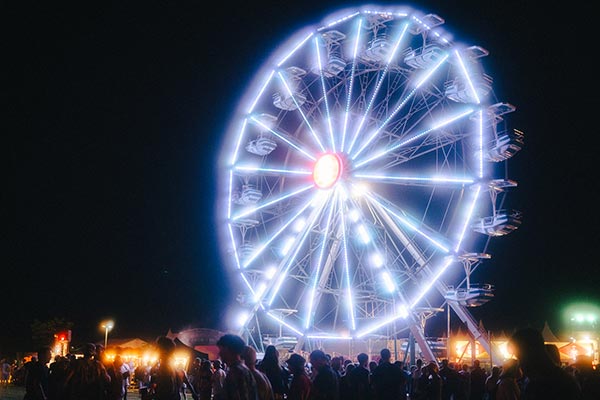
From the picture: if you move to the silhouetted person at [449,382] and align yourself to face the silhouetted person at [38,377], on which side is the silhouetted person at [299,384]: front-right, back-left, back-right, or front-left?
front-left

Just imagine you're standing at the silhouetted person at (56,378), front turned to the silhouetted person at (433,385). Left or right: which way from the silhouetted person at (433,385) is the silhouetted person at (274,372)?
right

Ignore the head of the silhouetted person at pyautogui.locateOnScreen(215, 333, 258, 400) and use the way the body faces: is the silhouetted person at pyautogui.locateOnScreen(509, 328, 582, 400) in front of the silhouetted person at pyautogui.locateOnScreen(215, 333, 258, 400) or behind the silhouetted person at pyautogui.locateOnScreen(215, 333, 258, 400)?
behind

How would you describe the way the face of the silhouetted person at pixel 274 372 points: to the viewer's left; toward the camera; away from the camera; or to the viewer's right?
away from the camera

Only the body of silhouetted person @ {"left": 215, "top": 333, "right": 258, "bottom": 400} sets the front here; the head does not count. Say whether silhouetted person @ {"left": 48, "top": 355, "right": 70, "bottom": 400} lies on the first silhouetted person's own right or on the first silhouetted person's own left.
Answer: on the first silhouetted person's own right

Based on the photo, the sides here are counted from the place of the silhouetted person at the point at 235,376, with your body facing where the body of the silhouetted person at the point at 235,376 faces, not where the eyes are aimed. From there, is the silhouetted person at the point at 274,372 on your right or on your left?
on your right

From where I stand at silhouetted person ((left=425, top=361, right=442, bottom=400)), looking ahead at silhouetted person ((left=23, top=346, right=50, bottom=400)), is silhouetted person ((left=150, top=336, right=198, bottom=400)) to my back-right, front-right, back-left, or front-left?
front-left

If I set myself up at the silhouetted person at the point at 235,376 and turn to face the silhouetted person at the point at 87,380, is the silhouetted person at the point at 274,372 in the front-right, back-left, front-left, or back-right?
front-right

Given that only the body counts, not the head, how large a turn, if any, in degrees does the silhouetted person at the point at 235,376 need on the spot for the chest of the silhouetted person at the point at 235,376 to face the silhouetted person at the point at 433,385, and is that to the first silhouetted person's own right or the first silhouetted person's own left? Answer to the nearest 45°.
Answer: approximately 135° to the first silhouetted person's own right

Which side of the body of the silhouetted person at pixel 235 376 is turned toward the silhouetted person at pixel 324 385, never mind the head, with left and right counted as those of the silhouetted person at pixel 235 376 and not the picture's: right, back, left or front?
right

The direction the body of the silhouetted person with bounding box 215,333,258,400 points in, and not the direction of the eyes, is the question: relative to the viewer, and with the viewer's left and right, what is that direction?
facing to the left of the viewer

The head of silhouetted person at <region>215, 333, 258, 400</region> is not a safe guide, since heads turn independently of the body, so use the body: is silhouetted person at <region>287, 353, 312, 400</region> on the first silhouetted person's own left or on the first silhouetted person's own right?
on the first silhouetted person's own right
